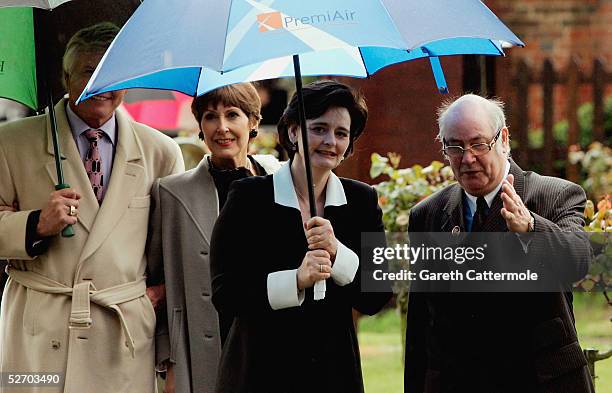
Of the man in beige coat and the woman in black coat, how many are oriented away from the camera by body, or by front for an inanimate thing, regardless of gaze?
0

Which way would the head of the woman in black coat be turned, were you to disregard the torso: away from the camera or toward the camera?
toward the camera

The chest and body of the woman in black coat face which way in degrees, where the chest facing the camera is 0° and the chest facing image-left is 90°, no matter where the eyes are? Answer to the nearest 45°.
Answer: approximately 315°

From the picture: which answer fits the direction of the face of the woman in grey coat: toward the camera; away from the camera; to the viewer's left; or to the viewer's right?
toward the camera

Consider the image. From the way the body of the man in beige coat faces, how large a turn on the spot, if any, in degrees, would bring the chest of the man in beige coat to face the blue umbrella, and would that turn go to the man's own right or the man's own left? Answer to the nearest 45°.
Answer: approximately 45° to the man's own left

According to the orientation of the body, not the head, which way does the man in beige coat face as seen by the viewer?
toward the camera

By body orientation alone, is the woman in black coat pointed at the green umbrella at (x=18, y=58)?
no
